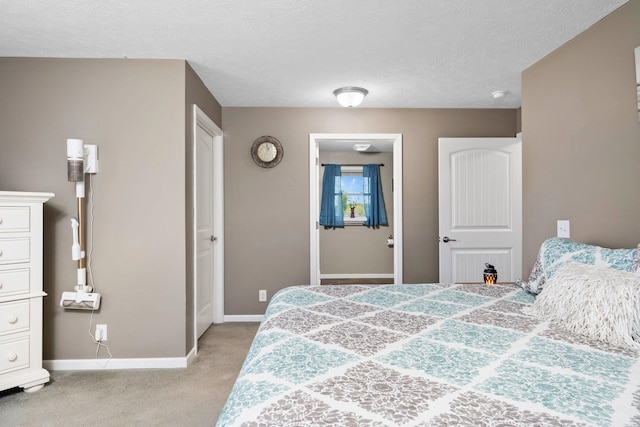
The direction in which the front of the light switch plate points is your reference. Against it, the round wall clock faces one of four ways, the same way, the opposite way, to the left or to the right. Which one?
to the left

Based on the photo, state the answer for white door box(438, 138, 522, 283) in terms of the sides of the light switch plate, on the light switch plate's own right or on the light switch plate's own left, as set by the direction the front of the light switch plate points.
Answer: on the light switch plate's own right

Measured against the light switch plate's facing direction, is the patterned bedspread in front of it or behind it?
in front

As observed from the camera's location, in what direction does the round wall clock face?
facing the viewer

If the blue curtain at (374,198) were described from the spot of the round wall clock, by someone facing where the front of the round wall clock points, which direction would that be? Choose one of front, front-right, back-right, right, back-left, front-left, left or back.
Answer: back-left

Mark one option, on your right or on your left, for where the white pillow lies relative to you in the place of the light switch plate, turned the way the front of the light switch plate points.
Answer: on your left

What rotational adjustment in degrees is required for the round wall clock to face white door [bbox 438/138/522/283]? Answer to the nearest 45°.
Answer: approximately 90° to its left

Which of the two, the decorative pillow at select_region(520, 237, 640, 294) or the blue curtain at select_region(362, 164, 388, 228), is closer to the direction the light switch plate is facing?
the decorative pillow

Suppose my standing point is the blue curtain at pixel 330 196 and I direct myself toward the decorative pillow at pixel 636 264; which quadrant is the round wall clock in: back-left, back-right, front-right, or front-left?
front-right

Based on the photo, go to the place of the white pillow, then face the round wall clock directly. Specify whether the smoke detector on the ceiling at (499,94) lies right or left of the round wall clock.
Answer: right

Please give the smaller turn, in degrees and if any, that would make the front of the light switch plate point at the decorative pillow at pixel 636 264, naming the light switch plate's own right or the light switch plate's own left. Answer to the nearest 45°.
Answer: approximately 45° to the light switch plate's own left

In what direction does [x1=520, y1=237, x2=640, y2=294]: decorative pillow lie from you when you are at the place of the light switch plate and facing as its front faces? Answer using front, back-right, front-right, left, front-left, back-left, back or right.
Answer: front-left

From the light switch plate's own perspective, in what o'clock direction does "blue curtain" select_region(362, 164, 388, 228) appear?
The blue curtain is roughly at 3 o'clock from the light switch plate.

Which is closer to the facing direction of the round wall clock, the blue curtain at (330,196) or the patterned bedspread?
the patterned bedspread

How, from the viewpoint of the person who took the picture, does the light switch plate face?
facing the viewer and to the left of the viewer

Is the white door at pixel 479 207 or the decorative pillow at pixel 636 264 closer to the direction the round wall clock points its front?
the decorative pillow

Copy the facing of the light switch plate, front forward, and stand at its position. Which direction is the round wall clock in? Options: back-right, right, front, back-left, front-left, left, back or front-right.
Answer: front-right

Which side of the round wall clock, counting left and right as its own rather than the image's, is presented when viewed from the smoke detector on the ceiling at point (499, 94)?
left

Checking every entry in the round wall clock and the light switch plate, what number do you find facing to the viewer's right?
0

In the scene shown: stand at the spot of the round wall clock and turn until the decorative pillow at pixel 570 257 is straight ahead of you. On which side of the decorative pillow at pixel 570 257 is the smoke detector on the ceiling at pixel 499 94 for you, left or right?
left
